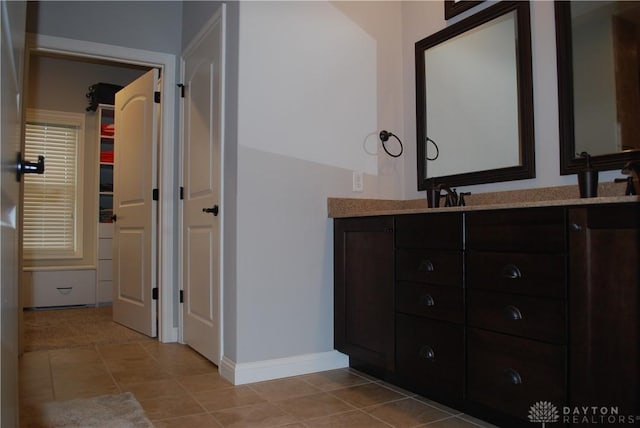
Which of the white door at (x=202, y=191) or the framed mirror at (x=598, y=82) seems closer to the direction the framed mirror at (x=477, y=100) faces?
the white door

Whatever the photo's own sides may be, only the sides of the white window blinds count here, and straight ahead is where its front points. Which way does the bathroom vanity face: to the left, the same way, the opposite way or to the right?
to the right

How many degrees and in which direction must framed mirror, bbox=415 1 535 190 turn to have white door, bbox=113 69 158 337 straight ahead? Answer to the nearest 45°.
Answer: approximately 45° to its right

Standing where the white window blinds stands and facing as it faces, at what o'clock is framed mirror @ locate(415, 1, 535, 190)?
The framed mirror is roughly at 11 o'clock from the white window blinds.

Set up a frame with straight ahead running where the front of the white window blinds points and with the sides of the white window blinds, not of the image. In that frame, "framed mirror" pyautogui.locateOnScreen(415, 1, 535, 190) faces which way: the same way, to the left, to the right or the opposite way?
to the right

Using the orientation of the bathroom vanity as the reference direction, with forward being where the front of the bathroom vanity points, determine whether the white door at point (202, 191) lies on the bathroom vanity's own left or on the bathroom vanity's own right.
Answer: on the bathroom vanity's own right
